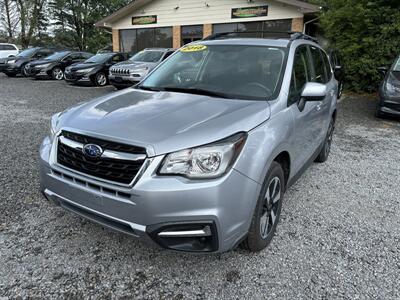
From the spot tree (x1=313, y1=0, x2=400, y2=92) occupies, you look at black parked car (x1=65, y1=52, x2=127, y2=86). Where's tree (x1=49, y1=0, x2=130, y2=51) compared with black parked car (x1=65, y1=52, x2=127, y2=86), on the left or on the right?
right

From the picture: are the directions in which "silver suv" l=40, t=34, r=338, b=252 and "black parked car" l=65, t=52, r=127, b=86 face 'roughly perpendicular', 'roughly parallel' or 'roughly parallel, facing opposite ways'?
roughly parallel

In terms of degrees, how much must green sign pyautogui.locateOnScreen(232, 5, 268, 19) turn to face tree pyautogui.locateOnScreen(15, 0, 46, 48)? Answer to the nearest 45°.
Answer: approximately 135° to its right

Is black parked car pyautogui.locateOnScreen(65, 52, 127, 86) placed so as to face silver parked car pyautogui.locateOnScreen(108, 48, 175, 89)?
no

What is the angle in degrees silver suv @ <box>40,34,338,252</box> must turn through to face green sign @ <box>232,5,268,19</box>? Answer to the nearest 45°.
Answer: approximately 135° to its right

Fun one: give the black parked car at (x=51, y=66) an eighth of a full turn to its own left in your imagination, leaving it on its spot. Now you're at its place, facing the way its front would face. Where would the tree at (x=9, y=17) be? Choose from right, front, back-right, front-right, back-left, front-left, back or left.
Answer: back

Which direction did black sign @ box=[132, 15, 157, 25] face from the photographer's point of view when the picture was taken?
facing the viewer

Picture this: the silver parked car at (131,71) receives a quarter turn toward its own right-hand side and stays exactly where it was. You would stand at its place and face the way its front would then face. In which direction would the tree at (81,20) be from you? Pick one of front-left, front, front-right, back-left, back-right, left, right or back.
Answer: front-right

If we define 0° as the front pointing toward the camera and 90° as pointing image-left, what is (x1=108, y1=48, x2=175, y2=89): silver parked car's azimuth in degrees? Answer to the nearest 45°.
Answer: approximately 45°

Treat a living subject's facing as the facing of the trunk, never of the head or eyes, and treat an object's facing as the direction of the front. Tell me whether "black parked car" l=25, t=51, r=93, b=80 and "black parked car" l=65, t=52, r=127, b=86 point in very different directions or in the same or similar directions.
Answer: same or similar directions

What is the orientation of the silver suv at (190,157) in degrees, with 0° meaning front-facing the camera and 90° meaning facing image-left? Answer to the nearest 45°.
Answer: approximately 45°

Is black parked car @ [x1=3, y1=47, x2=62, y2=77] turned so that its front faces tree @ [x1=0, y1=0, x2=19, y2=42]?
no

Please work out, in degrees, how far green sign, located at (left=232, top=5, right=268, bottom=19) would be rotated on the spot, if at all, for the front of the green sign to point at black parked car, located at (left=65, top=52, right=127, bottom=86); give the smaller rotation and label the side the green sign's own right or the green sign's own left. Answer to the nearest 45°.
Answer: approximately 45° to the green sign's own right

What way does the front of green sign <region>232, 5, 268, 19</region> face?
toward the camera

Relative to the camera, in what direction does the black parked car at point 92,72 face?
facing the viewer and to the left of the viewer

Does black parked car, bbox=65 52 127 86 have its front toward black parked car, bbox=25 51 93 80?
no

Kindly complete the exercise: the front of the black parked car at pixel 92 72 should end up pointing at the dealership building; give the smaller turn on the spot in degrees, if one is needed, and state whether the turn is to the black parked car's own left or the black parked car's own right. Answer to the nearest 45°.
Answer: approximately 180°

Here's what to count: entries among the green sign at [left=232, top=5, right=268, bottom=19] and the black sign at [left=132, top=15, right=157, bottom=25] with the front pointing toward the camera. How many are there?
2

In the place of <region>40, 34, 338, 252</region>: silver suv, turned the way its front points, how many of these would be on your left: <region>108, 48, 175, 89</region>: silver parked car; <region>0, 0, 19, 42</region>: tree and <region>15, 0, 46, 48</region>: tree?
0

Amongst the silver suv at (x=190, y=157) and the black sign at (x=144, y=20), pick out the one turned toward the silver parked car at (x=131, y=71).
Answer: the black sign
